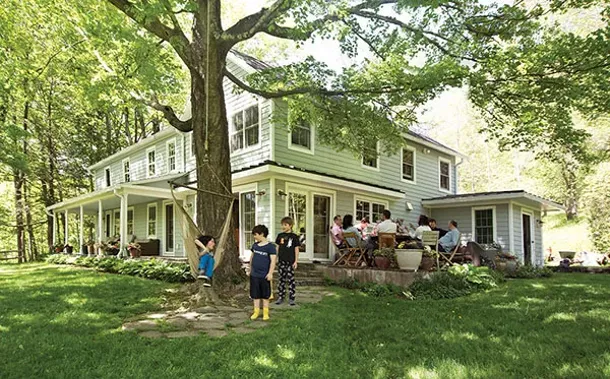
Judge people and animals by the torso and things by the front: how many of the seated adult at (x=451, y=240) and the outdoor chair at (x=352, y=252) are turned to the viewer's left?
1

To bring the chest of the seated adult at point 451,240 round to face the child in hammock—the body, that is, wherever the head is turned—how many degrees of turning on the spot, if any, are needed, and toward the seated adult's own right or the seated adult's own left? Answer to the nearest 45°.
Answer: approximately 45° to the seated adult's own left

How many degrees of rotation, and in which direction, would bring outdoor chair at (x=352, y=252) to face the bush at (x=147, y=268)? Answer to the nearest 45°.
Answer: approximately 135° to its left

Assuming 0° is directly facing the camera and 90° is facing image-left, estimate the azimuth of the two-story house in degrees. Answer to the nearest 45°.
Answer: approximately 45°

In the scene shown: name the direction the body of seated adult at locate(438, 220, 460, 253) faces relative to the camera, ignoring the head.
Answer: to the viewer's left
